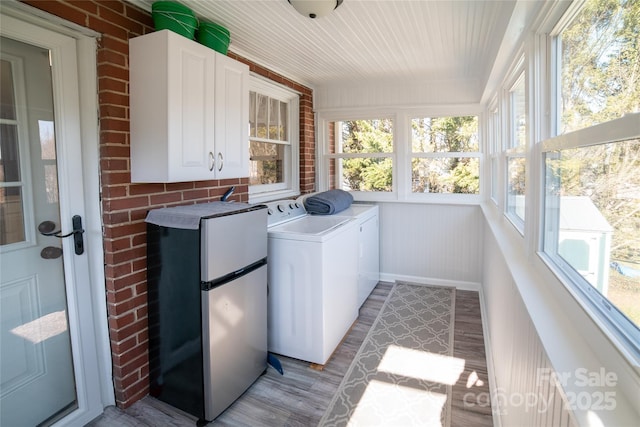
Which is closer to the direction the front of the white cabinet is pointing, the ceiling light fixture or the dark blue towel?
the ceiling light fixture

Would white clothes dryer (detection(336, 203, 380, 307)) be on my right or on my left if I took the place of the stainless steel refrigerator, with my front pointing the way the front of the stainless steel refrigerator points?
on my left

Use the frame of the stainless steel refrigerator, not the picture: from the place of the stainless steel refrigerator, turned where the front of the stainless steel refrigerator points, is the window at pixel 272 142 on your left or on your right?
on your left

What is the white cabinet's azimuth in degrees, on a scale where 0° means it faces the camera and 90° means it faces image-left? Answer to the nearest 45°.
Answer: approximately 315°
